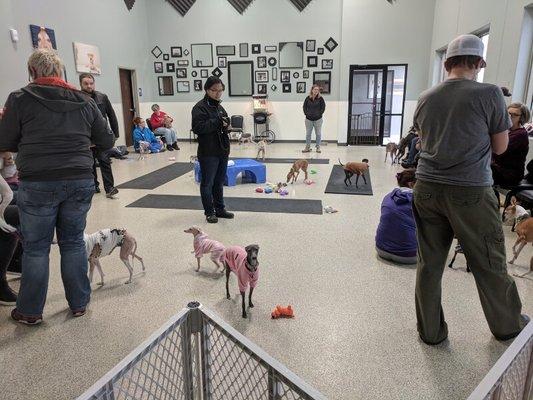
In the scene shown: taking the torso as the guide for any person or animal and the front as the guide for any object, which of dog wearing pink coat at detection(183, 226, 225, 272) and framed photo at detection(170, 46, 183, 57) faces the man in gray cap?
the framed photo

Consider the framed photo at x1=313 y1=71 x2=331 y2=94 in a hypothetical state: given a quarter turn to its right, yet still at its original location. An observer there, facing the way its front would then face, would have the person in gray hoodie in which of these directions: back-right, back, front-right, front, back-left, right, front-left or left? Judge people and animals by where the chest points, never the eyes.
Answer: left

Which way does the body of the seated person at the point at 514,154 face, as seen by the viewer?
to the viewer's left

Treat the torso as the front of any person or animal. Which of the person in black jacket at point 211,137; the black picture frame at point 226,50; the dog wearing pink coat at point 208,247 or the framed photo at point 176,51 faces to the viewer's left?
the dog wearing pink coat

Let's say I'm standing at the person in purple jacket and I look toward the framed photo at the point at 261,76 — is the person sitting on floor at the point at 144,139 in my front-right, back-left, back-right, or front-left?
front-left

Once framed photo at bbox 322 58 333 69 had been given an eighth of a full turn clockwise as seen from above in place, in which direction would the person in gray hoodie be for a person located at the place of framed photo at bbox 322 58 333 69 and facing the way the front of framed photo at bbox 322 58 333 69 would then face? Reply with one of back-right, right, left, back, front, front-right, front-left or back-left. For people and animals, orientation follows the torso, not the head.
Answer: front-left

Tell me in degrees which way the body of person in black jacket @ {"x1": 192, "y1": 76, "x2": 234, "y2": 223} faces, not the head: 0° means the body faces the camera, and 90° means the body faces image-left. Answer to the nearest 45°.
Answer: approximately 315°

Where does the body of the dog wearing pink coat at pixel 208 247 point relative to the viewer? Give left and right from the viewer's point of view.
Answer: facing to the left of the viewer

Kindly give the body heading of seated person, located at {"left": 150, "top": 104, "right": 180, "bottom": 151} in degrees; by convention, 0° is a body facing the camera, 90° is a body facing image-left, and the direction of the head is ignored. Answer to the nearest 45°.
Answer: approximately 315°

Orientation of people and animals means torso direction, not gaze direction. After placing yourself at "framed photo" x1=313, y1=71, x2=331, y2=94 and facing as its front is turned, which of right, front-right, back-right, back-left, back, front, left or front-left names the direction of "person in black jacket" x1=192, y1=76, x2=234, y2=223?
front

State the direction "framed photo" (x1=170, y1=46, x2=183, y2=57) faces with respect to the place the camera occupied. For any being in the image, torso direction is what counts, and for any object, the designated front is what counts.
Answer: facing the viewer

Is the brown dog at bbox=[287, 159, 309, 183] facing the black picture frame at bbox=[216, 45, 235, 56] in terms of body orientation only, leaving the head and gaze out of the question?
no

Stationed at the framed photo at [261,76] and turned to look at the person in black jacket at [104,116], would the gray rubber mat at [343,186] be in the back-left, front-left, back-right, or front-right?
front-left

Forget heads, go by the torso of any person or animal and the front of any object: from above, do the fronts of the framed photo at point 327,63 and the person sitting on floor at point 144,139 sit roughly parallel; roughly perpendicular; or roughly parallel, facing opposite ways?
roughly perpendicular

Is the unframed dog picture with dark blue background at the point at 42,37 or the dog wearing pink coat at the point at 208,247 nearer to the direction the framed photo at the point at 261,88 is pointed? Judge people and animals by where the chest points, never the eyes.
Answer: the dog wearing pink coat

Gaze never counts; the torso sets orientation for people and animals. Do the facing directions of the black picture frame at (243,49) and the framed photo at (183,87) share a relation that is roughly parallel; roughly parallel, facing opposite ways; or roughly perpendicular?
roughly parallel

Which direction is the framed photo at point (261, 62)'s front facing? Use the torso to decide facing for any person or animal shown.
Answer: toward the camera

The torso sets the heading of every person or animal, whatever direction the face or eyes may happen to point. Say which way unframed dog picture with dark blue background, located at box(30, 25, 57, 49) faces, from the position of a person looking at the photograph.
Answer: facing the viewer and to the right of the viewer

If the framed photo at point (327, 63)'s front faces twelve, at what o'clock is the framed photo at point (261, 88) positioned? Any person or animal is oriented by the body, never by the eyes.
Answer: the framed photo at point (261, 88) is roughly at 3 o'clock from the framed photo at point (327, 63).

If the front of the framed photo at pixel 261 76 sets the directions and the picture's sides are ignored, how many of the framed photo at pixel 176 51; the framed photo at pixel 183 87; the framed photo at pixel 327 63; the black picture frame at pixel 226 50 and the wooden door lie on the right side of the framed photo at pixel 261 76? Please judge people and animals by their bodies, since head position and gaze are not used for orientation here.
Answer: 4

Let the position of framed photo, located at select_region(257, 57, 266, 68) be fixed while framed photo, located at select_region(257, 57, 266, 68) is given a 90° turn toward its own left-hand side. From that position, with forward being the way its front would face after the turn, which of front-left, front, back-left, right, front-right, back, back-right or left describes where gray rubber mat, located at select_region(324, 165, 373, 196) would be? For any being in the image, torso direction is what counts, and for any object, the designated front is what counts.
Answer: right

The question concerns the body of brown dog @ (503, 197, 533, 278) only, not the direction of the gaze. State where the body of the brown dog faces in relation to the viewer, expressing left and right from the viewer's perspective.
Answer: facing to the left of the viewer
